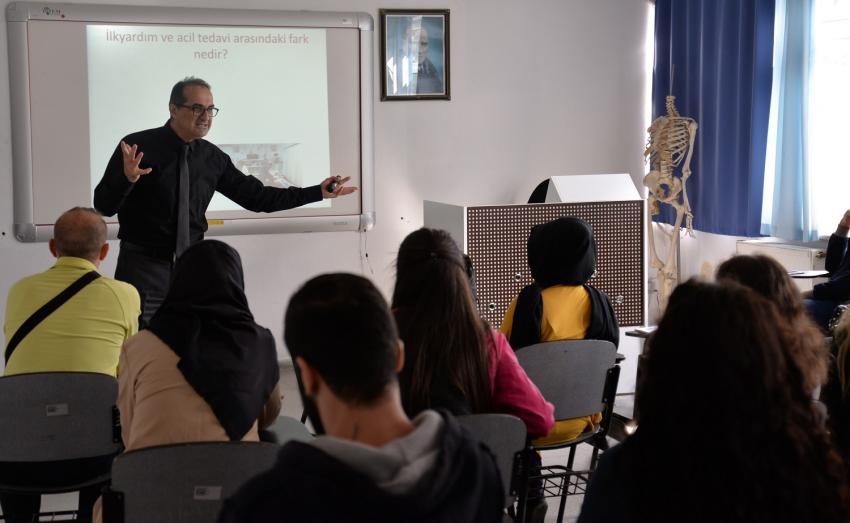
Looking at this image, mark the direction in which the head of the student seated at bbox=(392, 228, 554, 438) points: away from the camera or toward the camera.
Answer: away from the camera

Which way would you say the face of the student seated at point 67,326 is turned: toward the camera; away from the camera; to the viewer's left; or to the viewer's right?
away from the camera

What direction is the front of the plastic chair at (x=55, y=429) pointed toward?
away from the camera

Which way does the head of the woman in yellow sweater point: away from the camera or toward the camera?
away from the camera

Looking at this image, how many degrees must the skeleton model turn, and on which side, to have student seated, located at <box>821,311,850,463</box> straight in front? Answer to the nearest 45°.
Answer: approximately 45° to its left

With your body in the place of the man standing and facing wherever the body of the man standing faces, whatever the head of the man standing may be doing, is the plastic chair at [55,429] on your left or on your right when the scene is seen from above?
on your right

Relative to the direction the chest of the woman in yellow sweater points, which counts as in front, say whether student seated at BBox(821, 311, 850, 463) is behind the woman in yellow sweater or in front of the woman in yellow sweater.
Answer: behind

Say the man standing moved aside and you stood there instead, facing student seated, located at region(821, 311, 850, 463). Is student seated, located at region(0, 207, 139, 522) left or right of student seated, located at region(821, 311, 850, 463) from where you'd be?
right

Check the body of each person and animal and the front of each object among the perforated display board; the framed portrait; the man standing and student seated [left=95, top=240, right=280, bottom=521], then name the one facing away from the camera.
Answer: the student seated

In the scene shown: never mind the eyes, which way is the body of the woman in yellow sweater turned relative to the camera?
away from the camera

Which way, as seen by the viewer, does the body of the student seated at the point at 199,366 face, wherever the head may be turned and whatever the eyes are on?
away from the camera

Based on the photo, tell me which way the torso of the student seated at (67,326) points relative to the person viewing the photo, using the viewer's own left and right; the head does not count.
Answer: facing away from the viewer

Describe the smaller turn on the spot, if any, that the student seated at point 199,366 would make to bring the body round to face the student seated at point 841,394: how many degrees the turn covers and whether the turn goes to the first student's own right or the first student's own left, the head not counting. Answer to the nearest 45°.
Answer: approximately 90° to the first student's own right

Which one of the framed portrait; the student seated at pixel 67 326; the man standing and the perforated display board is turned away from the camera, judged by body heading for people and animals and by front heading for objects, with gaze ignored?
the student seated

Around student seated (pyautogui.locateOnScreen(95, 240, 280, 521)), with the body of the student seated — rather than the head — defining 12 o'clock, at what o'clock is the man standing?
The man standing is roughly at 12 o'clock from the student seated.

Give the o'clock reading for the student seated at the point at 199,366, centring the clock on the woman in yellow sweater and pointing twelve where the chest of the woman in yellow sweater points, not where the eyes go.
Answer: The student seated is roughly at 7 o'clock from the woman in yellow sweater.

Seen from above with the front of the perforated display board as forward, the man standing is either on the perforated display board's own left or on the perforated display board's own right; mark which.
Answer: on the perforated display board's own right

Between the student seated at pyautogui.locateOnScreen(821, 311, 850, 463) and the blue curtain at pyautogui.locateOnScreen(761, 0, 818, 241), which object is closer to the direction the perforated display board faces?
the student seated
